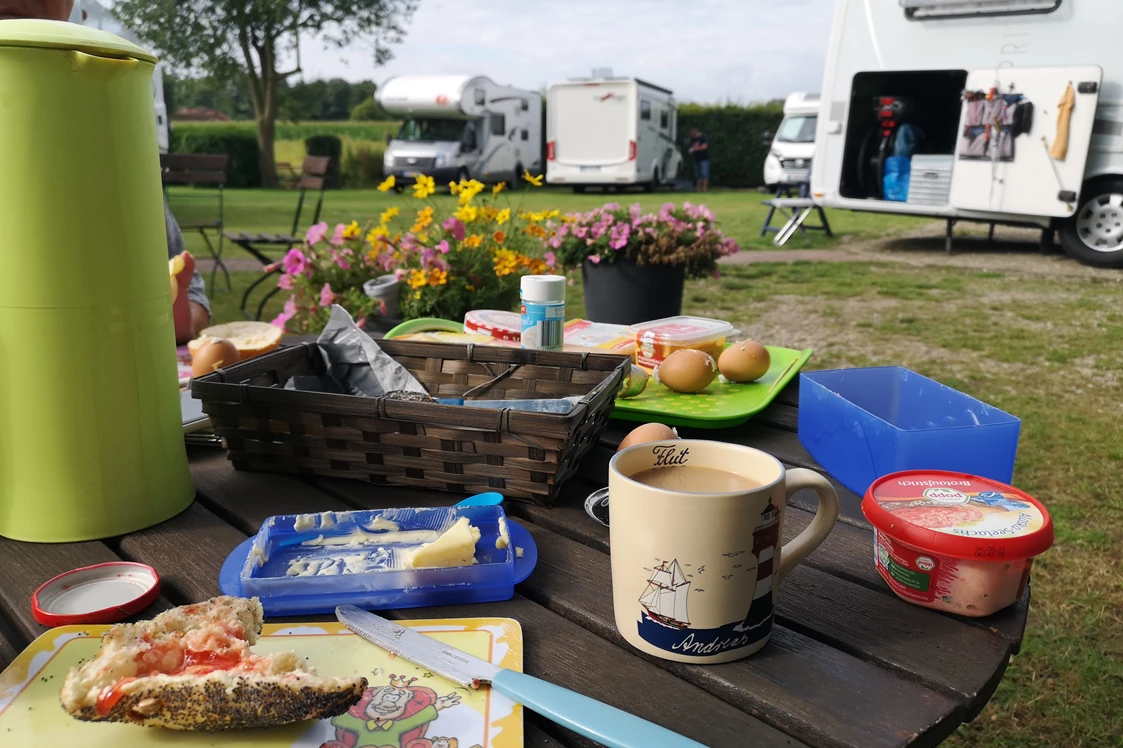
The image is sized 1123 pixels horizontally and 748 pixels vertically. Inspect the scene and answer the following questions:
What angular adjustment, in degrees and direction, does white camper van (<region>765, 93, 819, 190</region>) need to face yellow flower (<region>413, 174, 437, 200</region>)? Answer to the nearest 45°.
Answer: approximately 45° to its left

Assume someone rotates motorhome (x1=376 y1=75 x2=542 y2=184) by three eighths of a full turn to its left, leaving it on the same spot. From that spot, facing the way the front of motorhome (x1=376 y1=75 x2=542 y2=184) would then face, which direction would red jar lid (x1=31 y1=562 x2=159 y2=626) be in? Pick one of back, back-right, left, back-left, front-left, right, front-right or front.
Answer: right

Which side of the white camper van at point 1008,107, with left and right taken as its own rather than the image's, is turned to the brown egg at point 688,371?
right

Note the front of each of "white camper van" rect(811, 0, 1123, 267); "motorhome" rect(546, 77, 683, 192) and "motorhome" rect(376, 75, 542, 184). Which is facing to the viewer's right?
the white camper van

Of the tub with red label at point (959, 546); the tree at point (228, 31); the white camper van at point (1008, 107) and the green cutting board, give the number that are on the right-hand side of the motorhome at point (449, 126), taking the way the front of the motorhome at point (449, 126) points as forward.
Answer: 1

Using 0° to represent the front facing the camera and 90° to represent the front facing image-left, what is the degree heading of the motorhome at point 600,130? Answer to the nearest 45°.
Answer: approximately 180°

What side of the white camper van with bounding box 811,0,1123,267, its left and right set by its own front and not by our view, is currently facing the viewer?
right

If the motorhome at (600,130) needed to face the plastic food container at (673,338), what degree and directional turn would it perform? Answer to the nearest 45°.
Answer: approximately 180°

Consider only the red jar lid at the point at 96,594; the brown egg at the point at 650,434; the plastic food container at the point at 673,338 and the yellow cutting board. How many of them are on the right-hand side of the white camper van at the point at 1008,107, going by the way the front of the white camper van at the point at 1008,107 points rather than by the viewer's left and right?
4

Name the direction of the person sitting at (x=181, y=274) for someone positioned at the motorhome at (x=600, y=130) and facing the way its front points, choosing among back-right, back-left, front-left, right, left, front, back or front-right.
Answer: back

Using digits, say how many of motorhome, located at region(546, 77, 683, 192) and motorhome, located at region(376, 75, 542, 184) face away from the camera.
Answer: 1

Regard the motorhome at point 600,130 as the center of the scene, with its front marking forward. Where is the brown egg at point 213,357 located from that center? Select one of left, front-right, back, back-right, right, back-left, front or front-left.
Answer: back

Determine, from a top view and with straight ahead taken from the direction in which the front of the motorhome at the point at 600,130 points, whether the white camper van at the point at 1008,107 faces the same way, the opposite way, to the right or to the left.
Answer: to the right

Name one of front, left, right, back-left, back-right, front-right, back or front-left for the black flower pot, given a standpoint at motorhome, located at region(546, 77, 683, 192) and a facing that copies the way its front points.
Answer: back

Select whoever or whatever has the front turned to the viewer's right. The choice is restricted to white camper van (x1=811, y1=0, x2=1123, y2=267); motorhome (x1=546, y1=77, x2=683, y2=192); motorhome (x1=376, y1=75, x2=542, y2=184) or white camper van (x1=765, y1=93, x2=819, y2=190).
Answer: white camper van (x1=811, y1=0, x2=1123, y2=267)

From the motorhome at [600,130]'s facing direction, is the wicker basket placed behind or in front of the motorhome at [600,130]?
behind

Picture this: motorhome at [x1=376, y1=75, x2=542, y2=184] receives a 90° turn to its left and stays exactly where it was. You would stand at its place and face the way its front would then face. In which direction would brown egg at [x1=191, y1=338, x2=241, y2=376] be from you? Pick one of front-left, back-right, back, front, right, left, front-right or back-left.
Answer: front-right
